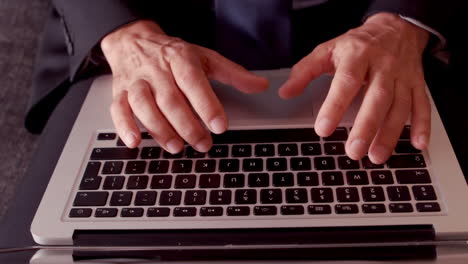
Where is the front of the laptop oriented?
away from the camera
